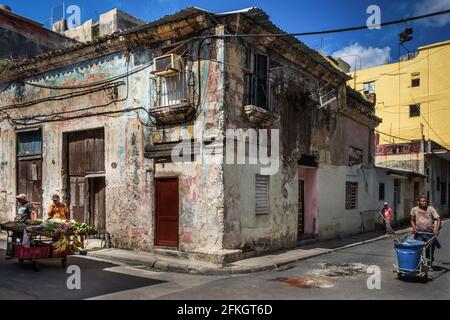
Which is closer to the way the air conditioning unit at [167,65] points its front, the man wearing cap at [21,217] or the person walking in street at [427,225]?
the man wearing cap

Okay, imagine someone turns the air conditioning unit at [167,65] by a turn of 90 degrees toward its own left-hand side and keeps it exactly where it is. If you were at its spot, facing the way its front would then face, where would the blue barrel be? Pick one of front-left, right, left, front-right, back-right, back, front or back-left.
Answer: front

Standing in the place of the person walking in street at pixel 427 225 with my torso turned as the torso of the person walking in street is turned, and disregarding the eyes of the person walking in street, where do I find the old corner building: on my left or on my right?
on my right

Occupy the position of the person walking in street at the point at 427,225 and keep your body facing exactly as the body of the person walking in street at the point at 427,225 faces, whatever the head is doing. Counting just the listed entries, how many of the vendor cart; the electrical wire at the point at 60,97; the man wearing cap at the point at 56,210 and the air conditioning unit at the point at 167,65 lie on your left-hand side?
0

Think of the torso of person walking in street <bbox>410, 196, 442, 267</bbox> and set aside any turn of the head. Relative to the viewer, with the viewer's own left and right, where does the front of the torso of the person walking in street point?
facing the viewer

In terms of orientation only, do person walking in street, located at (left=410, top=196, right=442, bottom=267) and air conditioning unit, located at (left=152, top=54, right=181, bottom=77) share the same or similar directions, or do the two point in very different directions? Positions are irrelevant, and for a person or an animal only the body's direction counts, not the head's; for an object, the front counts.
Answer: same or similar directions
